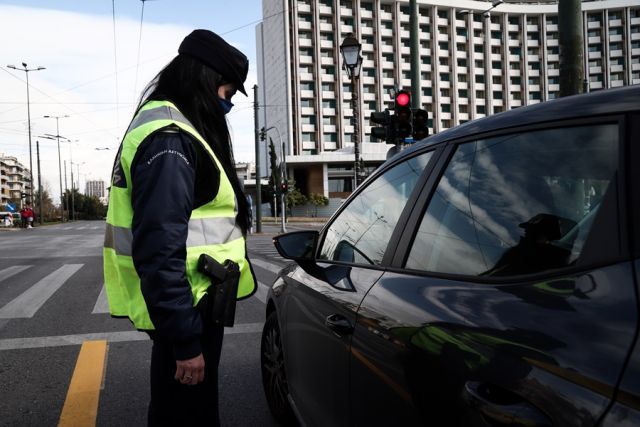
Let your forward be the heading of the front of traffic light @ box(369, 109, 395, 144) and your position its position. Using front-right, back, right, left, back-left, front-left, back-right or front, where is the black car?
left

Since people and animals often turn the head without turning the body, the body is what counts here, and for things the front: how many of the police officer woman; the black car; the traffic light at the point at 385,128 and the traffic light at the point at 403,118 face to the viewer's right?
1

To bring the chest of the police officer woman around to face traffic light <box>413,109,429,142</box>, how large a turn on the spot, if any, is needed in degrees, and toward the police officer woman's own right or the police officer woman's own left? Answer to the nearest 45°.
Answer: approximately 45° to the police officer woman's own left

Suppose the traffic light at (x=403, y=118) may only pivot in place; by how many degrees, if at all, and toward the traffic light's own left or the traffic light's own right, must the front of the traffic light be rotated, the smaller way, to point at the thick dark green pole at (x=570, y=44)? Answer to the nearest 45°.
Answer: approximately 90° to the traffic light's own left

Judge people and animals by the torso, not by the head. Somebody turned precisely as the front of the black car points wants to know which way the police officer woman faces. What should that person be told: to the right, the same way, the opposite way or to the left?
to the right

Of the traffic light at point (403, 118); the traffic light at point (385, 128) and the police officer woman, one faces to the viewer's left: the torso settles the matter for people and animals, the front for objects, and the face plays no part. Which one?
the traffic light at point (385, 128)

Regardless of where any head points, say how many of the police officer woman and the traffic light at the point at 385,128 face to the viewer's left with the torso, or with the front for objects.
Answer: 1

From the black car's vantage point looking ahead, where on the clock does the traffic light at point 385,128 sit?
The traffic light is roughly at 1 o'clock from the black car.

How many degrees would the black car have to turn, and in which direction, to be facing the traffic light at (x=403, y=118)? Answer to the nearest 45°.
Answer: approximately 45° to its right

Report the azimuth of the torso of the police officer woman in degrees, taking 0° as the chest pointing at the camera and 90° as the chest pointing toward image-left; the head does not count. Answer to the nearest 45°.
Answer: approximately 270°

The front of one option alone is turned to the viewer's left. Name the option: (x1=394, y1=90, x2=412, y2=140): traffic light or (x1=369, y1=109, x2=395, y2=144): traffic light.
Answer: (x1=369, y1=109, x2=395, y2=144): traffic light

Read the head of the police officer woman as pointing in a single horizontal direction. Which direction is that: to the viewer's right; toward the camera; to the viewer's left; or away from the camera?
to the viewer's right

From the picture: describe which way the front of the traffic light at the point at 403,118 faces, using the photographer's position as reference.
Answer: facing the viewer

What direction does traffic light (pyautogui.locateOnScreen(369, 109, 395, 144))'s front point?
to the viewer's left
